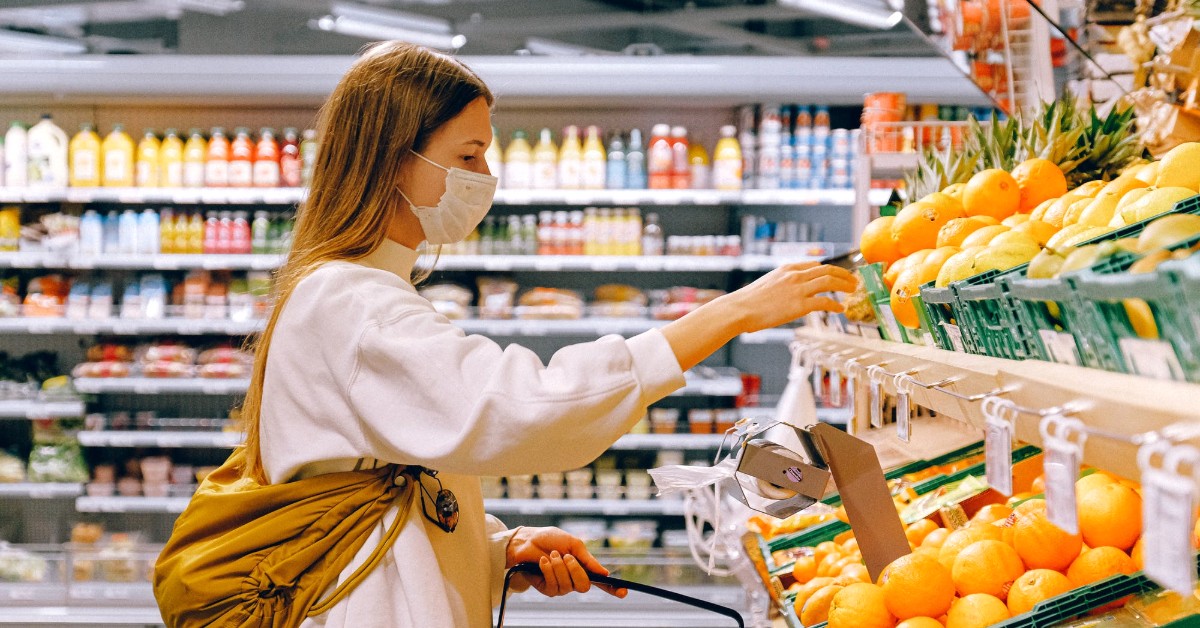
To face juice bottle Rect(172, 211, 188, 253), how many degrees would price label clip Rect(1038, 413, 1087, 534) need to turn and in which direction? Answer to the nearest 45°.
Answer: approximately 90° to its right

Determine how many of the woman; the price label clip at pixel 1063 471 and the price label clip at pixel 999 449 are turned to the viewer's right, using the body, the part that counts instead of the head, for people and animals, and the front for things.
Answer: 1

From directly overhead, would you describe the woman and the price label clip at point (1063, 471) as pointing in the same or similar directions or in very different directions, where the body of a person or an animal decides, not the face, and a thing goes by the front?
very different directions

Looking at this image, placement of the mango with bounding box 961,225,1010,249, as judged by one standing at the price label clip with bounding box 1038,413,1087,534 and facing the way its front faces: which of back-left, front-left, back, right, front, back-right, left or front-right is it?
back-right

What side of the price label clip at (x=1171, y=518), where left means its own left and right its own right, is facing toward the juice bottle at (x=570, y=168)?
right

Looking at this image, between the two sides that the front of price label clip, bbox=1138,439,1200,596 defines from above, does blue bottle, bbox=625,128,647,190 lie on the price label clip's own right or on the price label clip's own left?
on the price label clip's own right

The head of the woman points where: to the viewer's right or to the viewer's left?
to the viewer's right

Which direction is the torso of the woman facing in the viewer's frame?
to the viewer's right

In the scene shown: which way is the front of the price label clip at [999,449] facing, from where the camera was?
facing the viewer and to the left of the viewer

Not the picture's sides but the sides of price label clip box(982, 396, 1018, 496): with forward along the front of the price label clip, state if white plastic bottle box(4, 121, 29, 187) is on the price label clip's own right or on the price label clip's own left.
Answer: on the price label clip's own right
